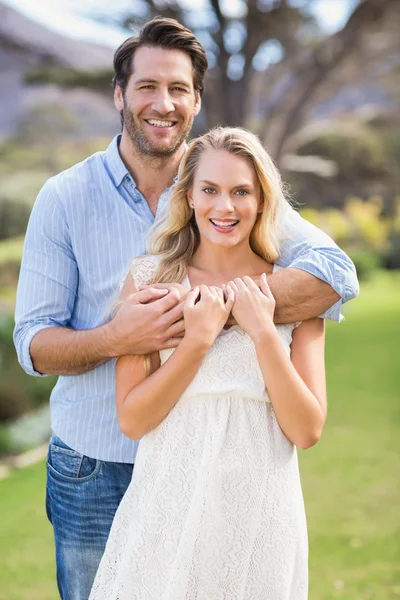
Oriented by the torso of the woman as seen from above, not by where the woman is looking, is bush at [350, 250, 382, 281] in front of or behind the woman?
behind

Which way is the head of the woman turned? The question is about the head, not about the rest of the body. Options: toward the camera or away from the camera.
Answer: toward the camera

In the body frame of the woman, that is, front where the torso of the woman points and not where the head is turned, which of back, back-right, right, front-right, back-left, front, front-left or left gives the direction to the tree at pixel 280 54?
back

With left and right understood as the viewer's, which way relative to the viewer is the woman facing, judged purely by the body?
facing the viewer

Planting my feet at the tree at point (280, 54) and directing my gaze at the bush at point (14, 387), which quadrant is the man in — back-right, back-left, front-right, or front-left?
front-left

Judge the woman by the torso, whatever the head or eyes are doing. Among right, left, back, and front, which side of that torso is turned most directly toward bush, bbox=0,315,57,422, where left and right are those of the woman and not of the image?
back
